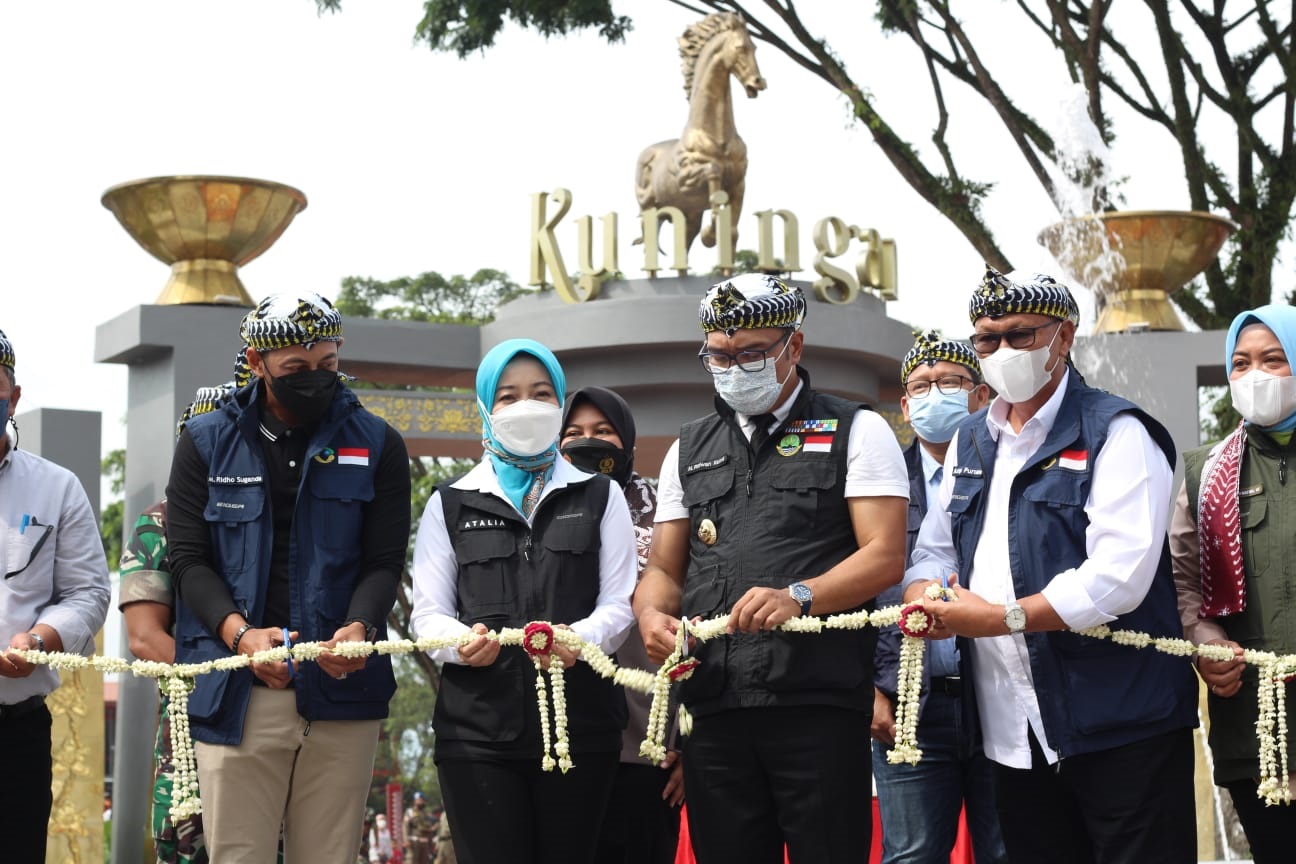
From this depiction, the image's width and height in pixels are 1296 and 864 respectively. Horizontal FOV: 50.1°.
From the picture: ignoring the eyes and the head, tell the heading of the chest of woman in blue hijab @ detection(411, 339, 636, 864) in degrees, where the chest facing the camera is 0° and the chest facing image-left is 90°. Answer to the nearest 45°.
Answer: approximately 0°

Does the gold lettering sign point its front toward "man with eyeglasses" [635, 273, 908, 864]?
yes

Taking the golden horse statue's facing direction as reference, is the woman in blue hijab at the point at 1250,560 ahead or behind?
ahead

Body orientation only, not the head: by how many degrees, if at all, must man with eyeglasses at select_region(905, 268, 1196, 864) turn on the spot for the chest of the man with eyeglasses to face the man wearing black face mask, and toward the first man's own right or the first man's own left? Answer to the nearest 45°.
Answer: approximately 45° to the first man's own right

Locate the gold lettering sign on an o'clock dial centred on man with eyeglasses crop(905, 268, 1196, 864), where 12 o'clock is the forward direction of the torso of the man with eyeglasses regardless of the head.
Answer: The gold lettering sign is roughly at 4 o'clock from the man with eyeglasses.

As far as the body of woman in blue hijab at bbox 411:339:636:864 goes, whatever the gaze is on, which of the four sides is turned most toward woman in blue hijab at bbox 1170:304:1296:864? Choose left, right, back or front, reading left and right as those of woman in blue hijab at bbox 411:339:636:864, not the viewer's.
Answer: left

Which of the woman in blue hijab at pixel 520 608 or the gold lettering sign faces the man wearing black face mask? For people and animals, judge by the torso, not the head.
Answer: the gold lettering sign

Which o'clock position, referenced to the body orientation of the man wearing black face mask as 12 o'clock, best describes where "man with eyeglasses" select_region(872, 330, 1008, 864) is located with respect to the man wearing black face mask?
The man with eyeglasses is roughly at 9 o'clock from the man wearing black face mask.

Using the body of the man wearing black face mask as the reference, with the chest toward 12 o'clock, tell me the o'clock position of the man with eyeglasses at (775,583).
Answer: The man with eyeglasses is roughly at 10 o'clock from the man wearing black face mask.

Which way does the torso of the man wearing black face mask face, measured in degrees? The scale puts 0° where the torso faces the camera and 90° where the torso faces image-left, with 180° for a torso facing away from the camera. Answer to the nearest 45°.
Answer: approximately 0°

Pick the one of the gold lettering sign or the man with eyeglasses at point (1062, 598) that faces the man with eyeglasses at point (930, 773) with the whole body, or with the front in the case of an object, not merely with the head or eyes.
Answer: the gold lettering sign

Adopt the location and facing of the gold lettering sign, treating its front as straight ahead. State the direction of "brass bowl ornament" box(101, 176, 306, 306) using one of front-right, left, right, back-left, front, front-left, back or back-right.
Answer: front-right
